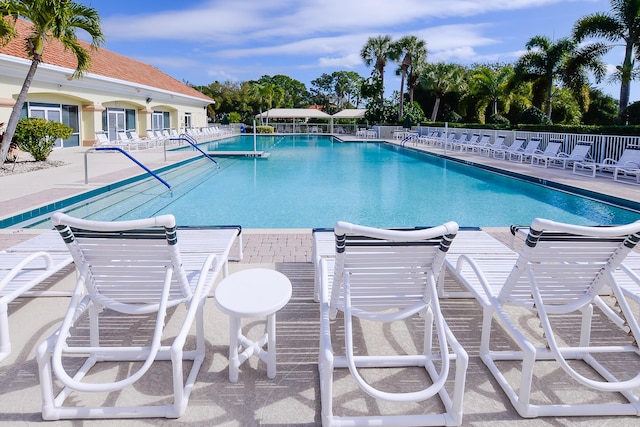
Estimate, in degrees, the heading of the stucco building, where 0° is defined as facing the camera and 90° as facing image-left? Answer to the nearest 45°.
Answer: approximately 315°
